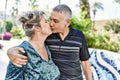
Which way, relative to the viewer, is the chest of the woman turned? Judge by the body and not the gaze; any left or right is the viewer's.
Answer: facing the viewer and to the right of the viewer

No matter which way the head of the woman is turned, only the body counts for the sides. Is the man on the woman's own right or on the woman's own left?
on the woman's own left
